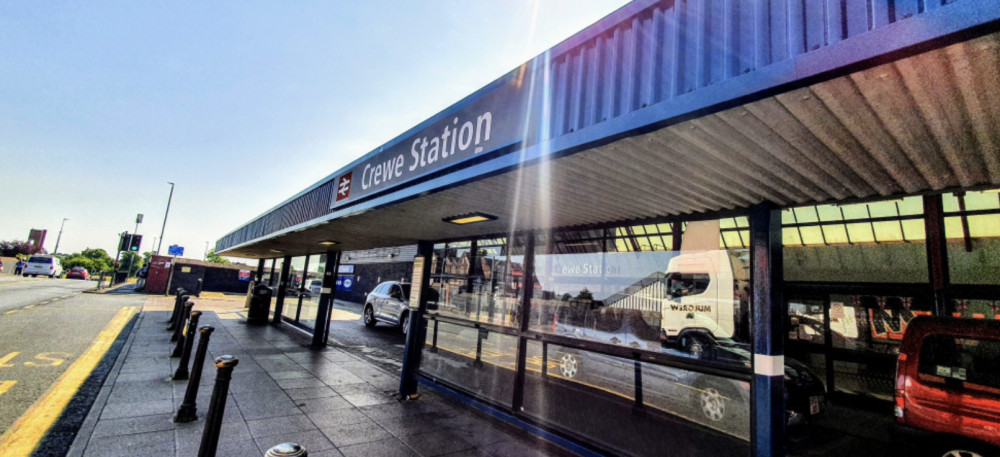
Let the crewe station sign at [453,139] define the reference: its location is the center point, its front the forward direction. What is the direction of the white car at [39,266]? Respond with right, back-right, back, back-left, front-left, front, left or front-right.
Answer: right

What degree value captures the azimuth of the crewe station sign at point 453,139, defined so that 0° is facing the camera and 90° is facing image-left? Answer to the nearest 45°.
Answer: approximately 45°

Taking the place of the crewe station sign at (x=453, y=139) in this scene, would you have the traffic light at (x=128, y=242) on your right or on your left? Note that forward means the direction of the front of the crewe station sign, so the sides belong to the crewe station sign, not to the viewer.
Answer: on your right

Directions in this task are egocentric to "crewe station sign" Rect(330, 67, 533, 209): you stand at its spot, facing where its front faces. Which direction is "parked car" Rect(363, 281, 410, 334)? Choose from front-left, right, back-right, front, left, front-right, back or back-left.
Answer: back-right

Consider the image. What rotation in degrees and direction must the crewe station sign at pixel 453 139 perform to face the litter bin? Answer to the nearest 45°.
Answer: approximately 90° to its right
